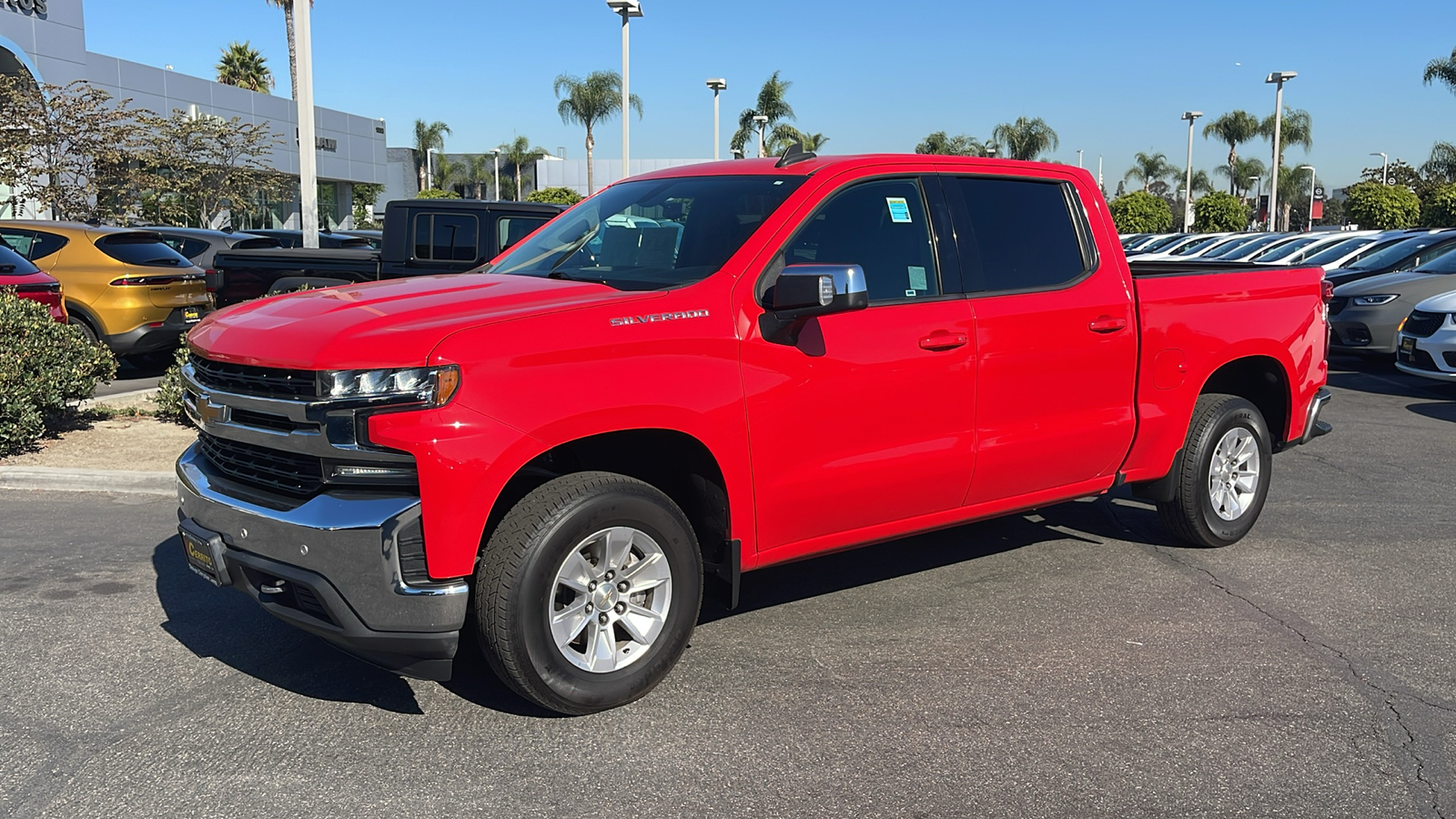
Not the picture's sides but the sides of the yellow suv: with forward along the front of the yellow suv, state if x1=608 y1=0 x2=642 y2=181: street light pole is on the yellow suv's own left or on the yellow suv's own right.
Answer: on the yellow suv's own right

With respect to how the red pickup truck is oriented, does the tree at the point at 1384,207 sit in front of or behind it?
behind

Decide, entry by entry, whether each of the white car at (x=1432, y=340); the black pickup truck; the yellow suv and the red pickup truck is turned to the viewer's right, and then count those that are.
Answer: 1

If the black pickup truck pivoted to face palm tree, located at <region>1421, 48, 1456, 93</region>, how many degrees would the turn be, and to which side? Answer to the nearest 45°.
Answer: approximately 45° to its left

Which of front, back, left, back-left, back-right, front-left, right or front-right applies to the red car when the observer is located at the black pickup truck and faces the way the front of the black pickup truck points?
back

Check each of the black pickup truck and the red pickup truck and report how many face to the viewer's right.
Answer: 1

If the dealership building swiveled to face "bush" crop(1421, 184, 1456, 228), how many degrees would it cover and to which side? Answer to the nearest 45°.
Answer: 0° — it already faces it

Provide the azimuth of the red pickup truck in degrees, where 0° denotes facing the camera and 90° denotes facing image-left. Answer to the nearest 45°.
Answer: approximately 45°

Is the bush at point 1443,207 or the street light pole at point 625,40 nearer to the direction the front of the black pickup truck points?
the bush

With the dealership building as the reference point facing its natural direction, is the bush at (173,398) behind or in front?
in front

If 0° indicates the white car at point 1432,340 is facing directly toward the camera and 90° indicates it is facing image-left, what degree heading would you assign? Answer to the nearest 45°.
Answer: approximately 45°

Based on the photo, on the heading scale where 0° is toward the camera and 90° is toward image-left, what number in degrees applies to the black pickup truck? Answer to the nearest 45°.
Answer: approximately 270°

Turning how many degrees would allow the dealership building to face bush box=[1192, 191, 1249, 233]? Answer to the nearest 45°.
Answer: approximately 45° to its left

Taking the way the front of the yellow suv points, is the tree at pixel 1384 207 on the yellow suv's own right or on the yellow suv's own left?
on the yellow suv's own right

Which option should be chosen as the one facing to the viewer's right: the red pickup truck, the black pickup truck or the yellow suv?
the black pickup truck
